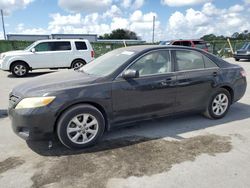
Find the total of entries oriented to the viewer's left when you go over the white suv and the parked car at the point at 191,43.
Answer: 1

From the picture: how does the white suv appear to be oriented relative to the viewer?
to the viewer's left

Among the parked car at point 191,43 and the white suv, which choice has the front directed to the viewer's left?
the white suv

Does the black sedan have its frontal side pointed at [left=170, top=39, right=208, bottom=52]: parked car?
no

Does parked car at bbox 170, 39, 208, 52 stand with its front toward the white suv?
no

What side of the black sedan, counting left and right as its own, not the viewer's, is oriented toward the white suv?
right

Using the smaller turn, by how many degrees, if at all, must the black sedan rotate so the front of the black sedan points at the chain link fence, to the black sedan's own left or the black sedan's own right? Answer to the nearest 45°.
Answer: approximately 135° to the black sedan's own right

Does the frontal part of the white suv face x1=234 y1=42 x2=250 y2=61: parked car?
no

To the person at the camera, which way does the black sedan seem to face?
facing the viewer and to the left of the viewer

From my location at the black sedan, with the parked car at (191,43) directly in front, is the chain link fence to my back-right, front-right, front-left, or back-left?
front-left

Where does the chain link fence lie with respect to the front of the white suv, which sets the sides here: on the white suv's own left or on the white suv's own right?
on the white suv's own right

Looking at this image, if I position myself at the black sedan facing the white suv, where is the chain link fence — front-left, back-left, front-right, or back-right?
front-right
